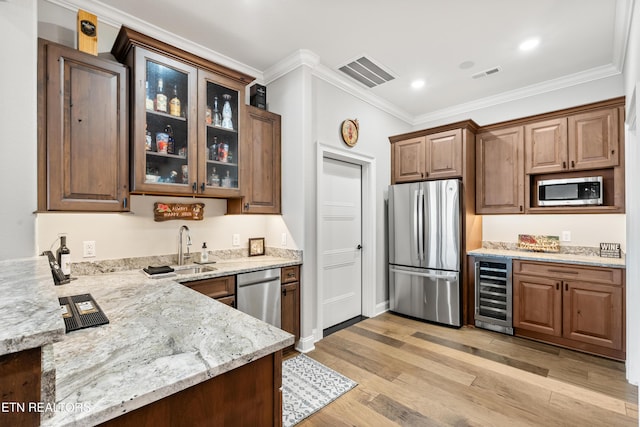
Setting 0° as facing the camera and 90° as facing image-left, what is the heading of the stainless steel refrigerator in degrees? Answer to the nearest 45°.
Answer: approximately 45°

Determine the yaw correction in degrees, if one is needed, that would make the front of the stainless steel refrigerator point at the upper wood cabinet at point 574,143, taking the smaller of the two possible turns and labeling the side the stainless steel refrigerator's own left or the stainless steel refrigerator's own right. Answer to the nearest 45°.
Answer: approximately 135° to the stainless steel refrigerator's own left

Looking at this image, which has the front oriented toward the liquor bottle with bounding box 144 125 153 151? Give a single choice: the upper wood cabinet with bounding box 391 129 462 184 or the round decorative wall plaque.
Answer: the upper wood cabinet

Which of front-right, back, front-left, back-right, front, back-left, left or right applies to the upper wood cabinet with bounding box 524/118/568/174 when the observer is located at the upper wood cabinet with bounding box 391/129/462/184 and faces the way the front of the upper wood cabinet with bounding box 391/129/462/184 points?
back-left

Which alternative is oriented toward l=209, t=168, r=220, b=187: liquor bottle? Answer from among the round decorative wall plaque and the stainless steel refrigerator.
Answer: the stainless steel refrigerator

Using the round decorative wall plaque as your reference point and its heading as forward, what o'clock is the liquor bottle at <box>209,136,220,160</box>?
The liquor bottle is roughly at 3 o'clock from the round decorative wall plaque.
